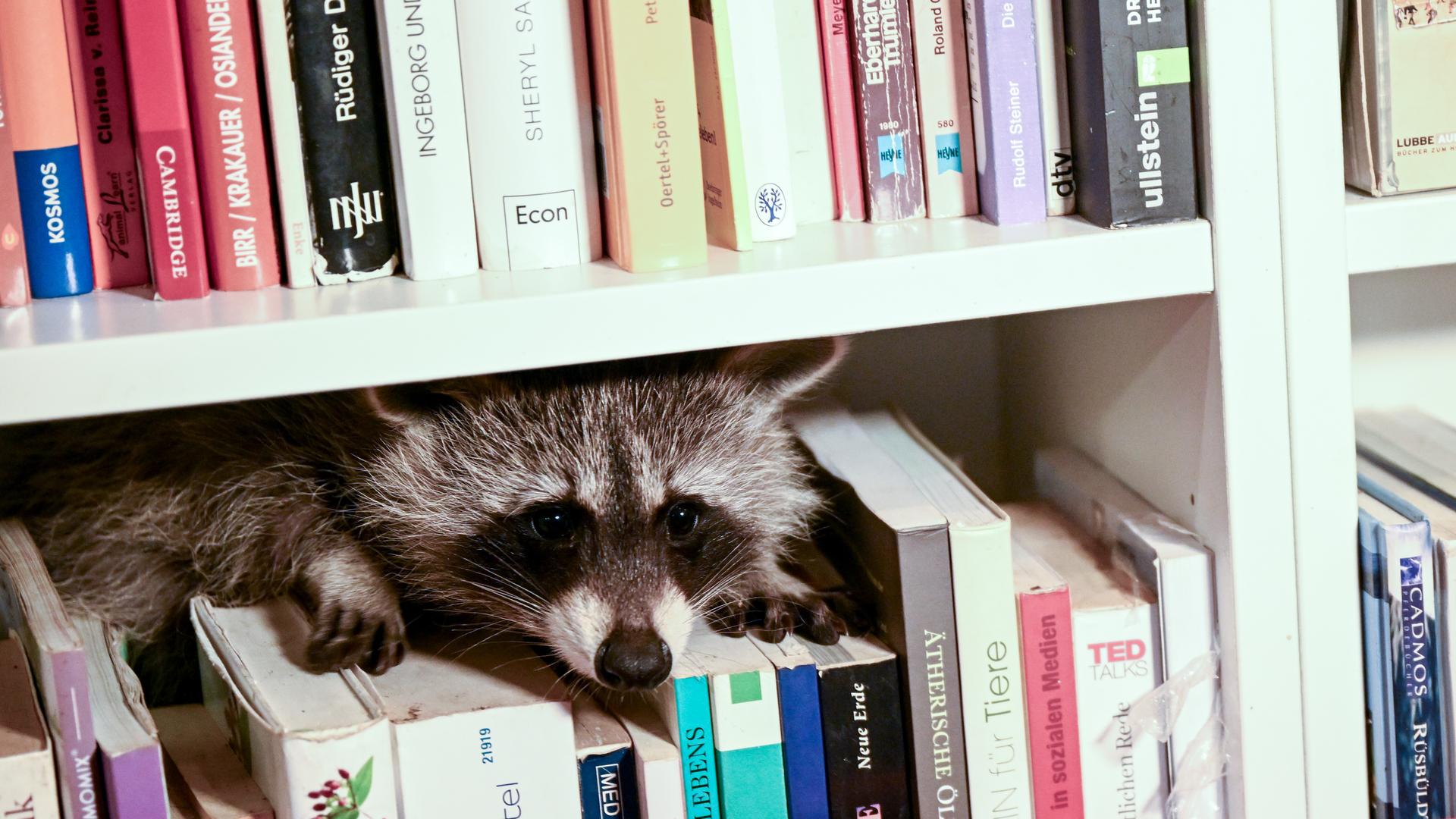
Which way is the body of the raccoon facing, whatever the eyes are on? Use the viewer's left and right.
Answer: facing the viewer and to the right of the viewer

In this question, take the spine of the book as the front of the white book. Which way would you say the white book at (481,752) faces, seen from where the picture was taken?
facing the viewer
